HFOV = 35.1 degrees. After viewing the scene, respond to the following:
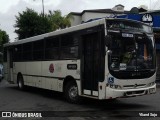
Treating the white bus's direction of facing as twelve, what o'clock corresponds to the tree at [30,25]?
The tree is roughly at 7 o'clock from the white bus.
